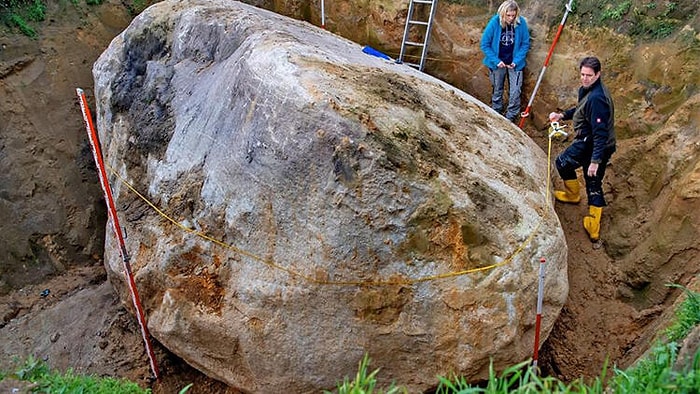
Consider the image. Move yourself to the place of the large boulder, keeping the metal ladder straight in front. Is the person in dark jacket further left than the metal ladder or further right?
right

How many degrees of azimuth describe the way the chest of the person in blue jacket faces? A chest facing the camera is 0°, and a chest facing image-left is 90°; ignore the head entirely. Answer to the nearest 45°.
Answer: approximately 0°

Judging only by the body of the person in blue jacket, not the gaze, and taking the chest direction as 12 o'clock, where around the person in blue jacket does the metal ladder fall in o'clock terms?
The metal ladder is roughly at 4 o'clock from the person in blue jacket.

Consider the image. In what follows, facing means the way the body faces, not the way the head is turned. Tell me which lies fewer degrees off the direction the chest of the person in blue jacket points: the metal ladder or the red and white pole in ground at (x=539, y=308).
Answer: the red and white pole in ground

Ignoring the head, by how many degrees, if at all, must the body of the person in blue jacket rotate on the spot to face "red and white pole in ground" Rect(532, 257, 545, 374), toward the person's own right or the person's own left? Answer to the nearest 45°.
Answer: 0° — they already face it
